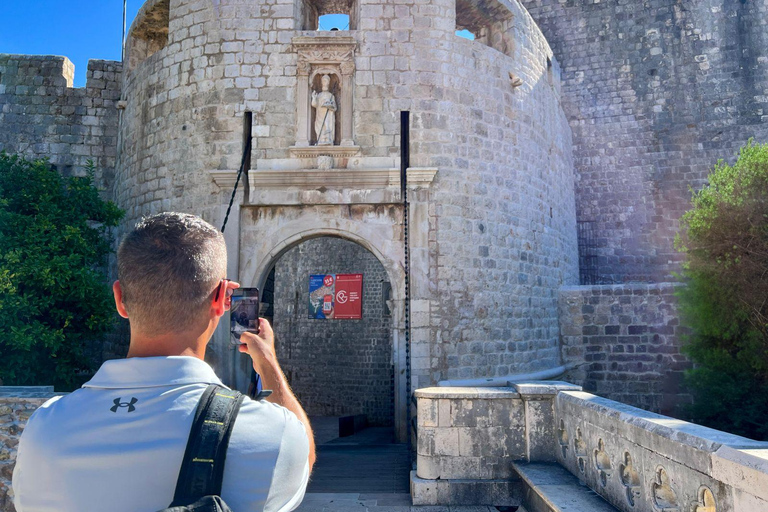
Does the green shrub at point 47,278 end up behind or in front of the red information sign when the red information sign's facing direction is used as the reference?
in front

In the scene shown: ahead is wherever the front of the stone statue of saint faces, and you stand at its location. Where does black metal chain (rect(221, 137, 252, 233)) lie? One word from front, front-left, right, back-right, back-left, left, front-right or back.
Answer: right

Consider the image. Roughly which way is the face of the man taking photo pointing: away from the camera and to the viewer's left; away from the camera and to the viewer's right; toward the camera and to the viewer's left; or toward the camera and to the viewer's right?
away from the camera and to the viewer's right

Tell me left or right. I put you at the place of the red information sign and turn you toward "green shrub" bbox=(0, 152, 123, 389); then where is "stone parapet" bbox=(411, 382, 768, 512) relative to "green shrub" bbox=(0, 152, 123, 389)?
left

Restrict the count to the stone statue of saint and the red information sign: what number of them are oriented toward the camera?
2

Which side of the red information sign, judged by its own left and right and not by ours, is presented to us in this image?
front

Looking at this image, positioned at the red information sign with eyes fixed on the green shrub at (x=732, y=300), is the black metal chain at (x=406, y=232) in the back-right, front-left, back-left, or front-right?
front-right

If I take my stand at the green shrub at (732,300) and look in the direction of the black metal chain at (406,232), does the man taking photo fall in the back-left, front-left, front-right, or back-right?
front-left

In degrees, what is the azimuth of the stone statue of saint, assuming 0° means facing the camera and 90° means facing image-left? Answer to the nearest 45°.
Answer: approximately 0°

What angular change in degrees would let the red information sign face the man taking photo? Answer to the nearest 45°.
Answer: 0° — it already faces them

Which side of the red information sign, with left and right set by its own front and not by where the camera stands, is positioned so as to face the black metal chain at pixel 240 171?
front

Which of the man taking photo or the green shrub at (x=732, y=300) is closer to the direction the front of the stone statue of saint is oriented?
the man taking photo

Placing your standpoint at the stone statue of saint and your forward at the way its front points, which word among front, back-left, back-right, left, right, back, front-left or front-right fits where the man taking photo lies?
front

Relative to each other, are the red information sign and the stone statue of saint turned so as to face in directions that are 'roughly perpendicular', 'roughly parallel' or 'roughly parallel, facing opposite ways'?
roughly parallel
